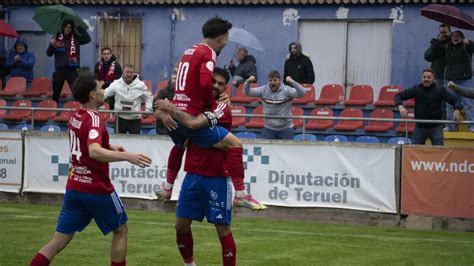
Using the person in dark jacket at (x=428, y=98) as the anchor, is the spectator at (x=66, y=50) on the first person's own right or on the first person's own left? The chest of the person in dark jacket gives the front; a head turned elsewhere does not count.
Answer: on the first person's own right

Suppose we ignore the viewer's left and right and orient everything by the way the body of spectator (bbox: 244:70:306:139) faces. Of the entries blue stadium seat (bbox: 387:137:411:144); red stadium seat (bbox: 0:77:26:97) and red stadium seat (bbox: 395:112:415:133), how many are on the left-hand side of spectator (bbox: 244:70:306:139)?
2

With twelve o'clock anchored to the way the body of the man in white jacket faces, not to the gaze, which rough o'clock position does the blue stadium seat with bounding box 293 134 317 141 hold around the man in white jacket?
The blue stadium seat is roughly at 10 o'clock from the man in white jacket.

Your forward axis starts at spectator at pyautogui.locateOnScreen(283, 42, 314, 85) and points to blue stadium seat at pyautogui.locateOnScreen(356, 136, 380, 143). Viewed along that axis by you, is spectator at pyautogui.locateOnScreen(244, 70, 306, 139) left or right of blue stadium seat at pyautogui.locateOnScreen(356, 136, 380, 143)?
right

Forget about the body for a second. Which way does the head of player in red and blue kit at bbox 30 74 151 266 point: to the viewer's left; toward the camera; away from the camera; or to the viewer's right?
to the viewer's right

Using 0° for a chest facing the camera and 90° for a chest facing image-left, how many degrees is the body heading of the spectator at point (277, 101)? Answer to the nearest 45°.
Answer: approximately 0°

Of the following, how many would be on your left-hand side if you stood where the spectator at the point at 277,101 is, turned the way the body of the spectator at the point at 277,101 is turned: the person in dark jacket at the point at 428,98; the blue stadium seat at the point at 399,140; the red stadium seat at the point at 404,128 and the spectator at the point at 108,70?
3

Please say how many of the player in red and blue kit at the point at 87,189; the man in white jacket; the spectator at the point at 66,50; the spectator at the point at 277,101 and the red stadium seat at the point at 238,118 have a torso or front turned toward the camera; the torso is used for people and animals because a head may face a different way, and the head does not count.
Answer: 4
